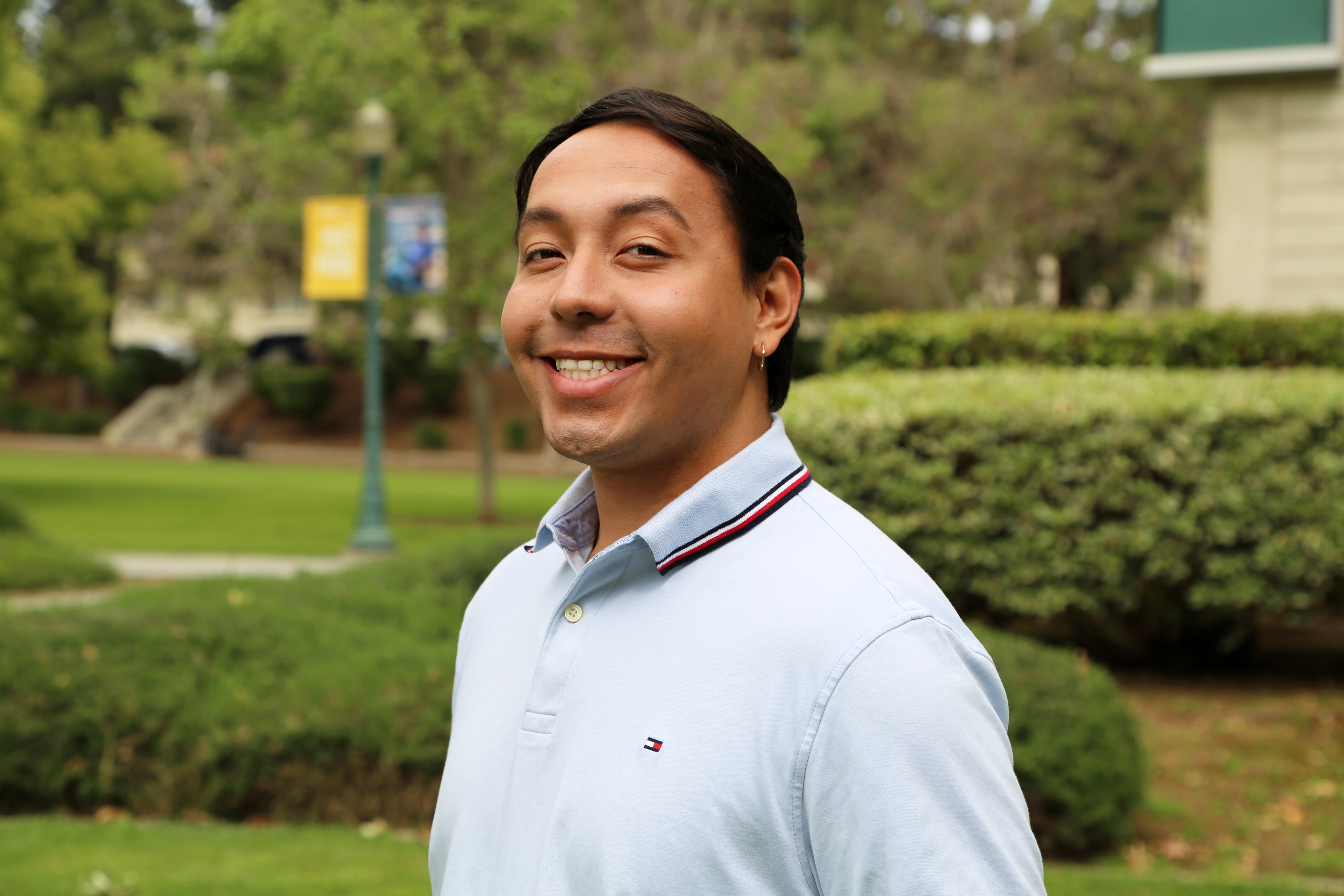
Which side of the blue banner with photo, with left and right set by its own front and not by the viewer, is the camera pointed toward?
front

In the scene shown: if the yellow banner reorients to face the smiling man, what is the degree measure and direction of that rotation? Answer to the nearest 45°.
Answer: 0° — it already faces them

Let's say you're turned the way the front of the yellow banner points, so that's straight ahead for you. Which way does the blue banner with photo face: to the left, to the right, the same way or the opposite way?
the same way

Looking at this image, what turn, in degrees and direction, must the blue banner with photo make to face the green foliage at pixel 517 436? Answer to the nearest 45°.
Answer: approximately 180°

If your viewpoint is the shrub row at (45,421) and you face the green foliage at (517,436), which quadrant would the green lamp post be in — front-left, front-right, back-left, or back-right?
front-right

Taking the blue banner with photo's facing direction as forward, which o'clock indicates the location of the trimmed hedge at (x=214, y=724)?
The trimmed hedge is roughly at 12 o'clock from the blue banner with photo.

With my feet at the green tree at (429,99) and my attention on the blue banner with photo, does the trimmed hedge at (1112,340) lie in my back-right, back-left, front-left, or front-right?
front-left

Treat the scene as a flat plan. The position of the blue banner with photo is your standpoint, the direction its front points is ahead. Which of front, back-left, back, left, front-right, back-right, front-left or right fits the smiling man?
front

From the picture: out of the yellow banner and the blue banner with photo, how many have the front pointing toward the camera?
2

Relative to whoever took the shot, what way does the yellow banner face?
facing the viewer

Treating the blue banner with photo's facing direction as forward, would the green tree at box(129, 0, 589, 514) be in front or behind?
behind

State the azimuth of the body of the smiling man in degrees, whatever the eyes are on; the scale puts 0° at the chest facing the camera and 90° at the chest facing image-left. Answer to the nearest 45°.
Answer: approximately 45°

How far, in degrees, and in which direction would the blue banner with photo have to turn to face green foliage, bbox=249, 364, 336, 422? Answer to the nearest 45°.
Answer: approximately 180°

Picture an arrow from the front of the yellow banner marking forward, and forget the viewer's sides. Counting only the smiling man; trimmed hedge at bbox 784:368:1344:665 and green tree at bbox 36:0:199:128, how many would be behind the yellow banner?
1
